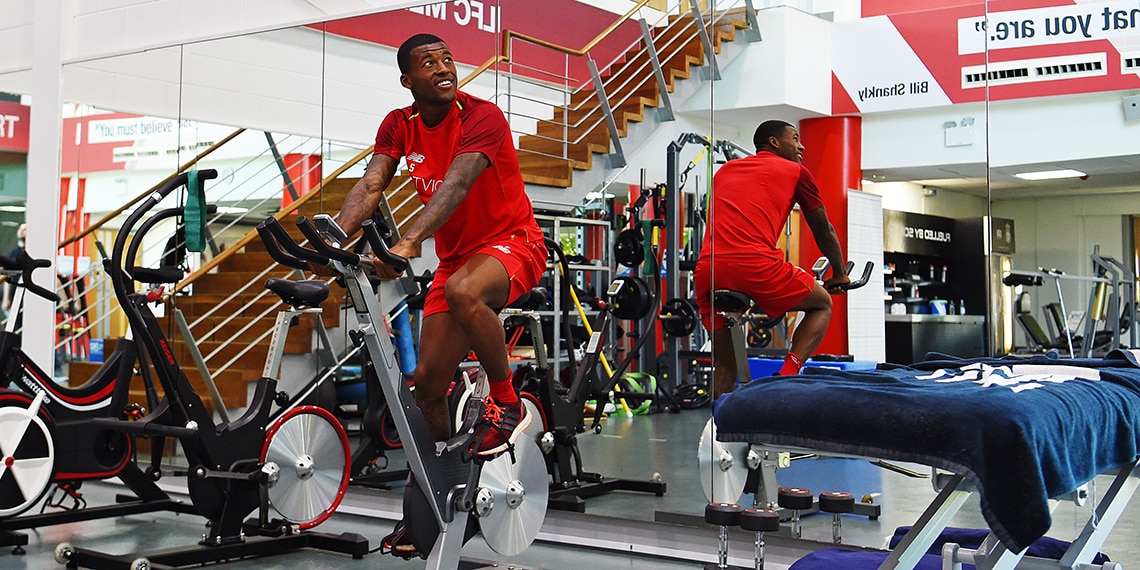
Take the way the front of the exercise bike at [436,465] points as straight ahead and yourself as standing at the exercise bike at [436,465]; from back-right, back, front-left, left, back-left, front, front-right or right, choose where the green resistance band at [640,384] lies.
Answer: back

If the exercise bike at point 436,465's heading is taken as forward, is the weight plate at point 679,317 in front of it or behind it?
behind

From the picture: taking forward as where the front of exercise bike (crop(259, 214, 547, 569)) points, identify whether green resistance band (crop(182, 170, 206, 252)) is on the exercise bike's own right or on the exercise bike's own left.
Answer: on the exercise bike's own right

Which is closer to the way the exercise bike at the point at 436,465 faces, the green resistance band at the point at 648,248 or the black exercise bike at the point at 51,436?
the black exercise bike

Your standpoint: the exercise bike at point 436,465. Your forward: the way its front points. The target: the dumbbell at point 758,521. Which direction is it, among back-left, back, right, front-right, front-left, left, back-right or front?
left

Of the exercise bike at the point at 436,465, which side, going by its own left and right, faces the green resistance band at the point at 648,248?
back

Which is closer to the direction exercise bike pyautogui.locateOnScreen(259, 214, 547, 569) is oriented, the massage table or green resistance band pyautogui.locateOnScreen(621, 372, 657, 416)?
the massage table

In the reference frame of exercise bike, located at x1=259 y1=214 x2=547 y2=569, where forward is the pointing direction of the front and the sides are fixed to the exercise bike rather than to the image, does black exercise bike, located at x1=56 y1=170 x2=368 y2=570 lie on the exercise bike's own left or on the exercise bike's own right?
on the exercise bike's own right

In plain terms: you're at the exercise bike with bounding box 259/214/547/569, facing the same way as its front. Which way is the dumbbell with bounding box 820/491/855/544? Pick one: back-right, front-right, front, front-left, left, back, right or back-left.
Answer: back-left

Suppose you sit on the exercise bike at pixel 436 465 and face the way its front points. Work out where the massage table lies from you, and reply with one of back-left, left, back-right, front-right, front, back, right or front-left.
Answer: left

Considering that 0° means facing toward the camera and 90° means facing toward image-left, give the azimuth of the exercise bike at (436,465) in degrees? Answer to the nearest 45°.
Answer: approximately 45°
